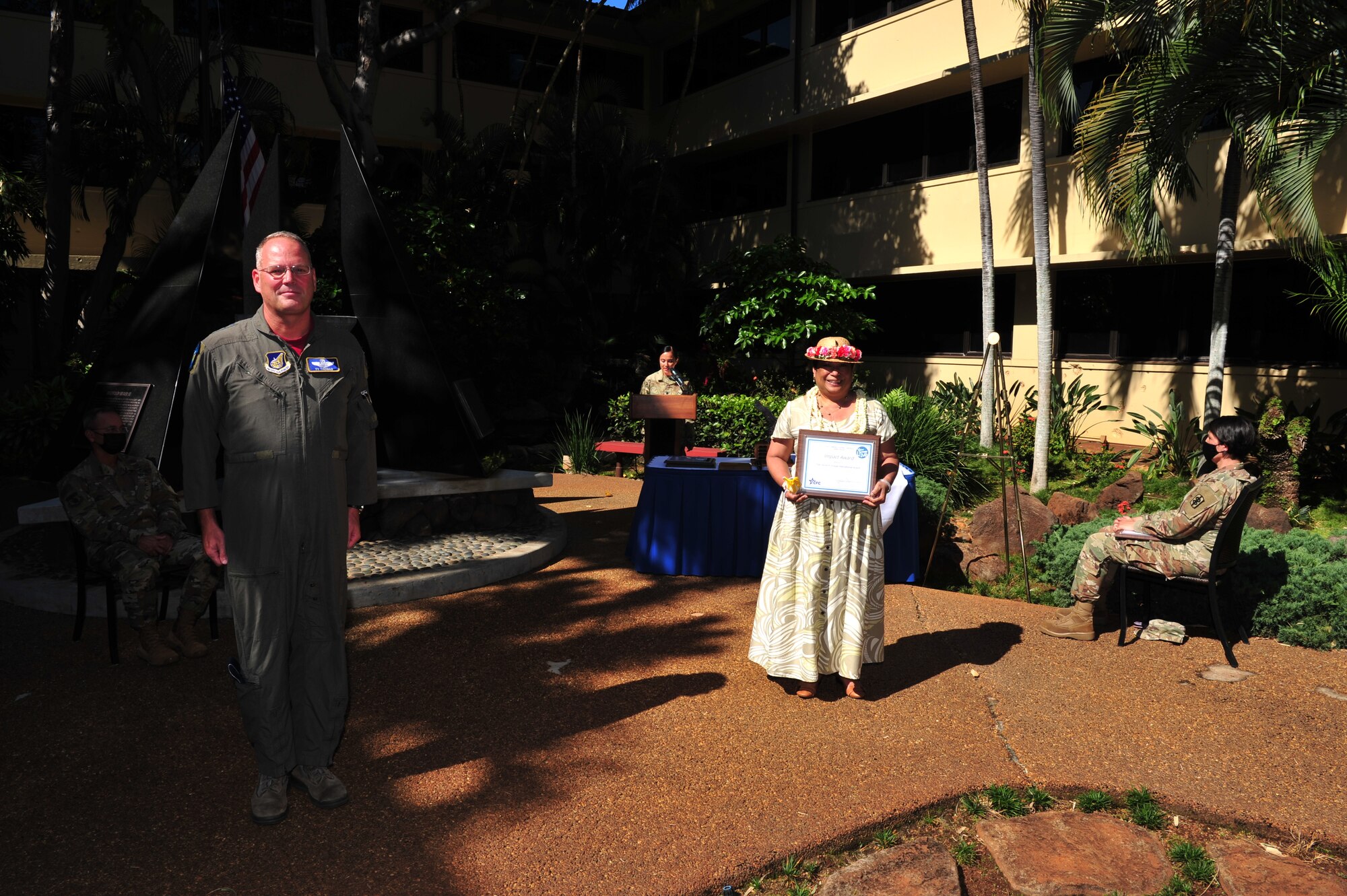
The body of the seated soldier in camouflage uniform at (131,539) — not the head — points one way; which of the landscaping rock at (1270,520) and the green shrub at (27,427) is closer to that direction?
the landscaping rock

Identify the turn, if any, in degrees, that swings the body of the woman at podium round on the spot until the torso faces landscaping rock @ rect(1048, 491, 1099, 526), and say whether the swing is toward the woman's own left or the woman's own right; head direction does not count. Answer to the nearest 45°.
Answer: approximately 45° to the woman's own left

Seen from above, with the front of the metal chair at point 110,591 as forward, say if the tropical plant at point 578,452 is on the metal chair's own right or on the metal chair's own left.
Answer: on the metal chair's own left

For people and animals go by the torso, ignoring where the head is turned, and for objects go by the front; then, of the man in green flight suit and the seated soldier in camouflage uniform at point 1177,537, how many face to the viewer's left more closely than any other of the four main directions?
1

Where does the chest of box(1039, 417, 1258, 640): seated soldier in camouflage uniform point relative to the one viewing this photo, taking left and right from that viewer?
facing to the left of the viewer

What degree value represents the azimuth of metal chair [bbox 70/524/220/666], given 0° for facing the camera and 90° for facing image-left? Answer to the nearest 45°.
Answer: approximately 315°

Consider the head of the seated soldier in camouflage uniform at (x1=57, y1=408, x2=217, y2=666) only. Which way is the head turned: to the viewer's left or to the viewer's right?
to the viewer's right

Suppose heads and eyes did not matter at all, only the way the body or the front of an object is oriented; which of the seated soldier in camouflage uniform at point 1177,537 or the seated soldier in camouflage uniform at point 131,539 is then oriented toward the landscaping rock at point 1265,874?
the seated soldier in camouflage uniform at point 131,539
